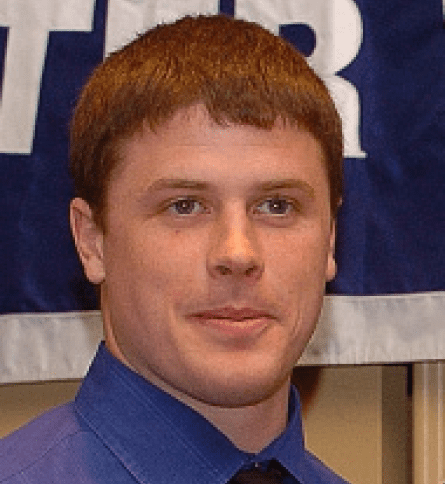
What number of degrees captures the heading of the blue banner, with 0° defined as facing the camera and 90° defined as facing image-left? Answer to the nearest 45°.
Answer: approximately 0°

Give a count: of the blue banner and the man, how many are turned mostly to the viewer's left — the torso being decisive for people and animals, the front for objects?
0
